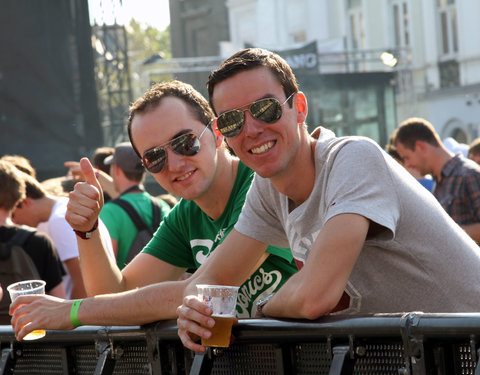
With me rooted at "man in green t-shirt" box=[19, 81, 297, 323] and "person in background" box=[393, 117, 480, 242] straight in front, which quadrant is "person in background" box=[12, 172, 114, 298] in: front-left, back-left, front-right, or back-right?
front-left

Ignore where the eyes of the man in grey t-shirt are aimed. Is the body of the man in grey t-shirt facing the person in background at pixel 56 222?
no

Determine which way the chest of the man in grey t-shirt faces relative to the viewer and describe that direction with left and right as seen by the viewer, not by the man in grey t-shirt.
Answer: facing the viewer and to the left of the viewer

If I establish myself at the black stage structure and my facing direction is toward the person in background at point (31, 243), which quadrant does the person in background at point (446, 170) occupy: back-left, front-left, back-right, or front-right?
front-left

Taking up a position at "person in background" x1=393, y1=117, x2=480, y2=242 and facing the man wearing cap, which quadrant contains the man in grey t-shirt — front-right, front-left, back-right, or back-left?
front-left

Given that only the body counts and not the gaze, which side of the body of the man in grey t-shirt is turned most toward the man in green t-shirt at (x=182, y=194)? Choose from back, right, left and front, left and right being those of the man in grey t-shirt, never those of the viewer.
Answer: right

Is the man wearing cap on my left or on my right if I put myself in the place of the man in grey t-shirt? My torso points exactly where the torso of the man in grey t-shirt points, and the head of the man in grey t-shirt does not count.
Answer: on my right

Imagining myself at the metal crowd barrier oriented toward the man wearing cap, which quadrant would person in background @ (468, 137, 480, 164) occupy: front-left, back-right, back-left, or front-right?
front-right

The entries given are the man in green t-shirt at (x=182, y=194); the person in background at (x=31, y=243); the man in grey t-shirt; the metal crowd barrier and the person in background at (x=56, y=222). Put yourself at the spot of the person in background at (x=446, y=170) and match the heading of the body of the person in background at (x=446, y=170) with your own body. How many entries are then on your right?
0

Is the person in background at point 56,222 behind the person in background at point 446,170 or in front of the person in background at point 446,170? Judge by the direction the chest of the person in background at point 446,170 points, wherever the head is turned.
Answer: in front

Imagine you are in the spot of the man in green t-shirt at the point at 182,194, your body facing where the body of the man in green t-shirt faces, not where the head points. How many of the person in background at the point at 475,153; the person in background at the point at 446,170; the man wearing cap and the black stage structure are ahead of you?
0

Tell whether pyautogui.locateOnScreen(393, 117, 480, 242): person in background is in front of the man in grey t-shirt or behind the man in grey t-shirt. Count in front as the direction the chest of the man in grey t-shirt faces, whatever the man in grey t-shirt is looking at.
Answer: behind

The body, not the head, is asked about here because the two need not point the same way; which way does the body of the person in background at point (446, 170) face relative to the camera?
to the viewer's left

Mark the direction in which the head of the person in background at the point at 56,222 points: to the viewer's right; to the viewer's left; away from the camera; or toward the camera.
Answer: to the viewer's left
